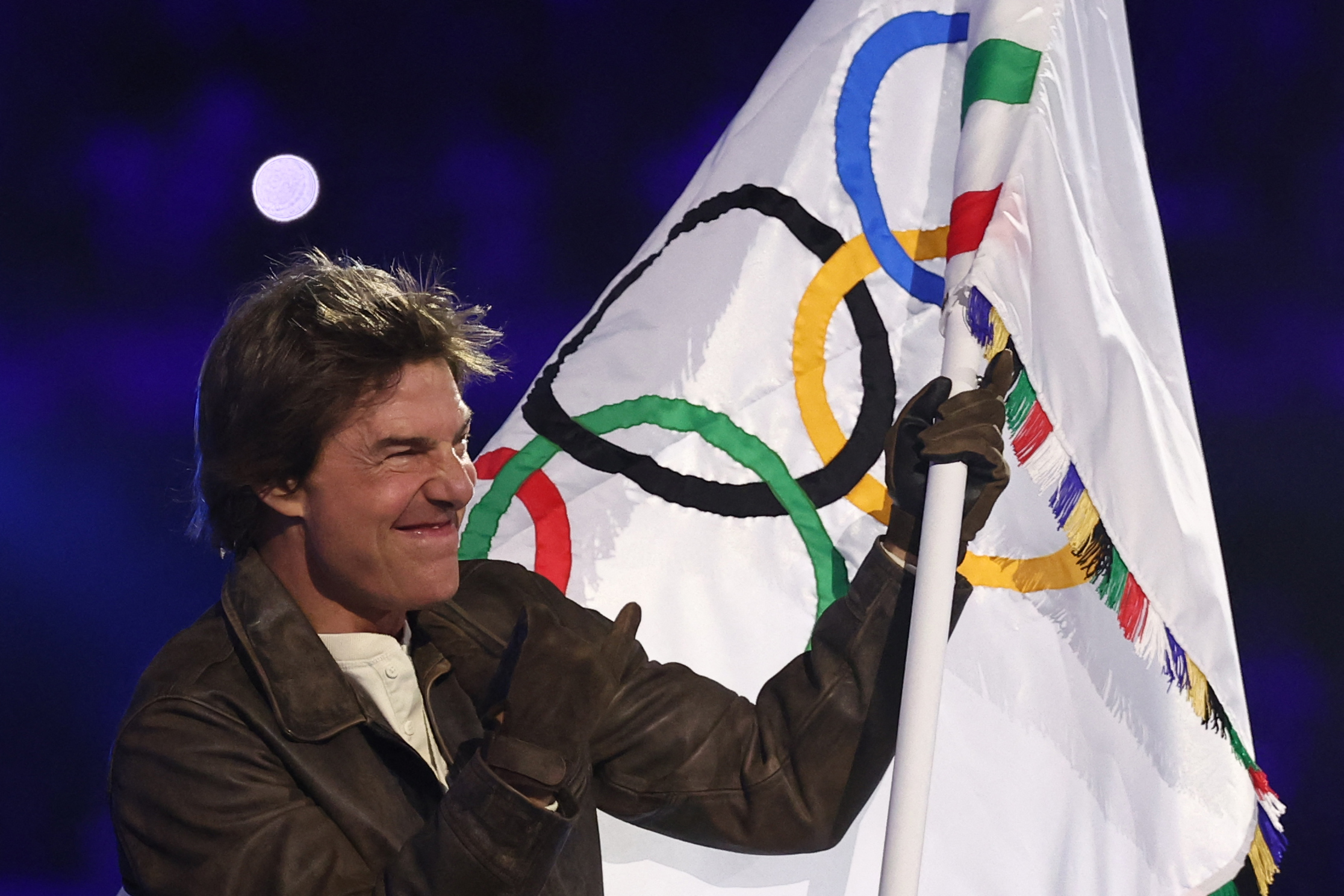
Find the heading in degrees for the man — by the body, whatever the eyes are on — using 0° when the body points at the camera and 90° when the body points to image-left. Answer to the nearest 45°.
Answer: approximately 315°
